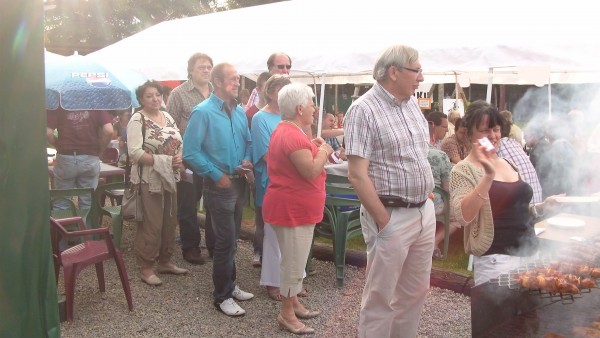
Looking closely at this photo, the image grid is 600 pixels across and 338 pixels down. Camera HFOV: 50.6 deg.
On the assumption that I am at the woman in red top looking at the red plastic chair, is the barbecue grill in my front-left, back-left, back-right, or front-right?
back-left

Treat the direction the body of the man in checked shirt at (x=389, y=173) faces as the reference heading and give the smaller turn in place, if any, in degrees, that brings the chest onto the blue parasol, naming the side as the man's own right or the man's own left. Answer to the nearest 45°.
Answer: approximately 180°

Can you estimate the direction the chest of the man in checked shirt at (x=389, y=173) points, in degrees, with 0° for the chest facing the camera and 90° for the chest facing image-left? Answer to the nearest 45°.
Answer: approximately 315°

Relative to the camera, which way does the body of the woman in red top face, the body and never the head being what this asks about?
to the viewer's right

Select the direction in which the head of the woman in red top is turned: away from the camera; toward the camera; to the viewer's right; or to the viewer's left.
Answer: to the viewer's right

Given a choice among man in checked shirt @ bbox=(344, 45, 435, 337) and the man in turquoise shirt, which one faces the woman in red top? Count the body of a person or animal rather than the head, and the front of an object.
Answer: the man in turquoise shirt

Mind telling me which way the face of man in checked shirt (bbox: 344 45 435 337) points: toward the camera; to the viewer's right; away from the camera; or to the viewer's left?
to the viewer's right

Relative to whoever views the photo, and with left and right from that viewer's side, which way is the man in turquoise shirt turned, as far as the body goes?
facing the viewer and to the right of the viewer

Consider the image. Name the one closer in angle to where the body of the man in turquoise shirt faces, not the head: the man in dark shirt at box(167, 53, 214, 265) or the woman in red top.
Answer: the woman in red top

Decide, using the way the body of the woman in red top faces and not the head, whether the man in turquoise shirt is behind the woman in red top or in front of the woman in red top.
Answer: behind

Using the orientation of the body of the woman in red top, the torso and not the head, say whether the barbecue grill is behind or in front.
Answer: in front
